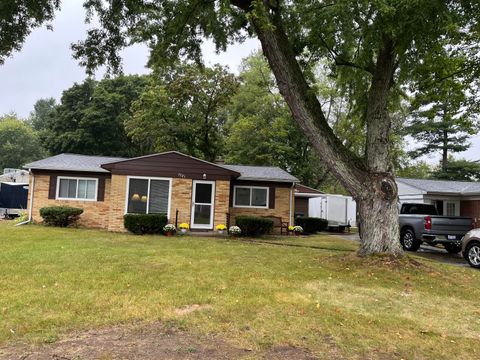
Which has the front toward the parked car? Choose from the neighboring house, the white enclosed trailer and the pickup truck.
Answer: the neighboring house

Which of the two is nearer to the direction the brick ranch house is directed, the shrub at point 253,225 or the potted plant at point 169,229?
the potted plant

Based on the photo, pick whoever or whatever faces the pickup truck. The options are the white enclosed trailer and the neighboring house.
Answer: the neighboring house

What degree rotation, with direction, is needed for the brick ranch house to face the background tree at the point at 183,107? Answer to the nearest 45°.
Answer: approximately 180°

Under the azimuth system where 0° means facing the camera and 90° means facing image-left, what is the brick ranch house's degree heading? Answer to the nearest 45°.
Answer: approximately 0°

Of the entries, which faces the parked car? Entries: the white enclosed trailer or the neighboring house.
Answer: the neighboring house

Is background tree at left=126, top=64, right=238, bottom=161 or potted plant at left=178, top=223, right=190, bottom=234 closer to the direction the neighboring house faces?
the potted plant

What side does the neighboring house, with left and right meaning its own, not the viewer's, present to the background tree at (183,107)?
right
